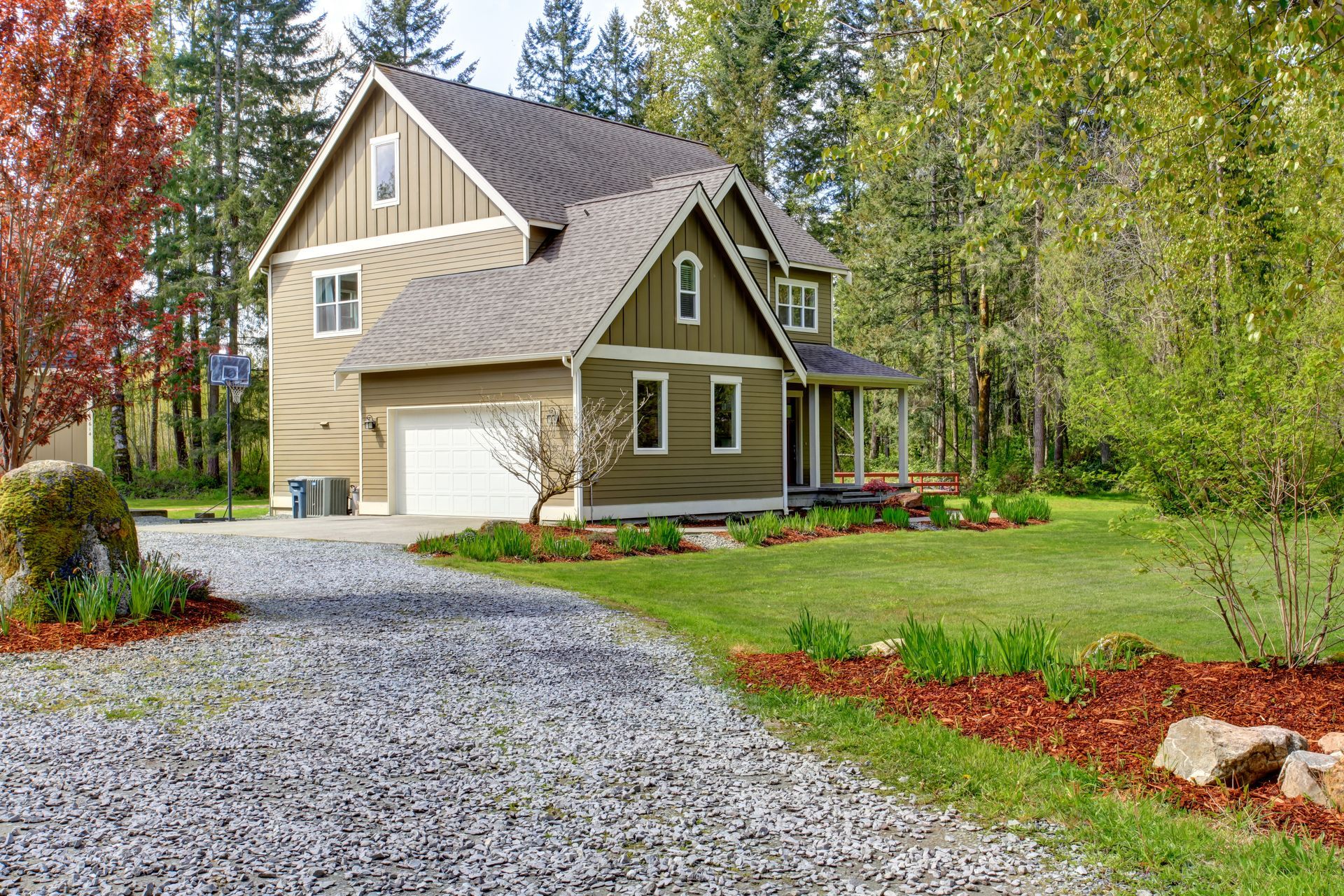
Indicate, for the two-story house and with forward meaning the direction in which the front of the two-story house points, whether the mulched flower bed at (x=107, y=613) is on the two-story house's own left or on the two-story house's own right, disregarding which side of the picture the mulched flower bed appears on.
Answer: on the two-story house's own right

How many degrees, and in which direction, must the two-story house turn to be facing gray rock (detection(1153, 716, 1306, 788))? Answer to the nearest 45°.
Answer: approximately 45° to its right

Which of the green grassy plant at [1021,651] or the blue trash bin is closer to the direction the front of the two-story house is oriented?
the green grassy plant

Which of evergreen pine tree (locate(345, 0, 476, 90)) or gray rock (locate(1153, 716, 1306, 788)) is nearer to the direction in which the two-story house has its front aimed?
the gray rock

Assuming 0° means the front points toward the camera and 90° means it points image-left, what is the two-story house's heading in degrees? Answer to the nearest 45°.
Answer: approximately 315°

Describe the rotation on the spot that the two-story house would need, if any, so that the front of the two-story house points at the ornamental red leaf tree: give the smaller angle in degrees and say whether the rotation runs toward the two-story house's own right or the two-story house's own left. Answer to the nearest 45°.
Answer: approximately 45° to the two-story house's own right

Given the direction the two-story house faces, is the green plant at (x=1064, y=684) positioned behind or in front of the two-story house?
in front

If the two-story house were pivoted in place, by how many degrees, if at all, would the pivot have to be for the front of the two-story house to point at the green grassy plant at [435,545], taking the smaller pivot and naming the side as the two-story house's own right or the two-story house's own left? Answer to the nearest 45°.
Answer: approximately 45° to the two-story house's own right

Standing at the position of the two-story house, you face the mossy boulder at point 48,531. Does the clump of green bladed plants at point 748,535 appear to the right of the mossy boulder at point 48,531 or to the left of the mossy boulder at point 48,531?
left

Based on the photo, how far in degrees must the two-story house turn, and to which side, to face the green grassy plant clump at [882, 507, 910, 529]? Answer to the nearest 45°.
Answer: approximately 45° to its left

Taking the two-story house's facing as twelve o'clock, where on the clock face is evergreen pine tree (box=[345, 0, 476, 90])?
The evergreen pine tree is roughly at 7 o'clock from the two-story house.

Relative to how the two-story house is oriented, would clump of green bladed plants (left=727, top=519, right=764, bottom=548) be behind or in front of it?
in front

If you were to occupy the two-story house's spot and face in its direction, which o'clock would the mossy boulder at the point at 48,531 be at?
The mossy boulder is roughly at 2 o'clock from the two-story house.

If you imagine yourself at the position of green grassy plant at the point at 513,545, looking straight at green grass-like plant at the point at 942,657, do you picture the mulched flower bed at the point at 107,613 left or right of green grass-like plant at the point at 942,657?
right
